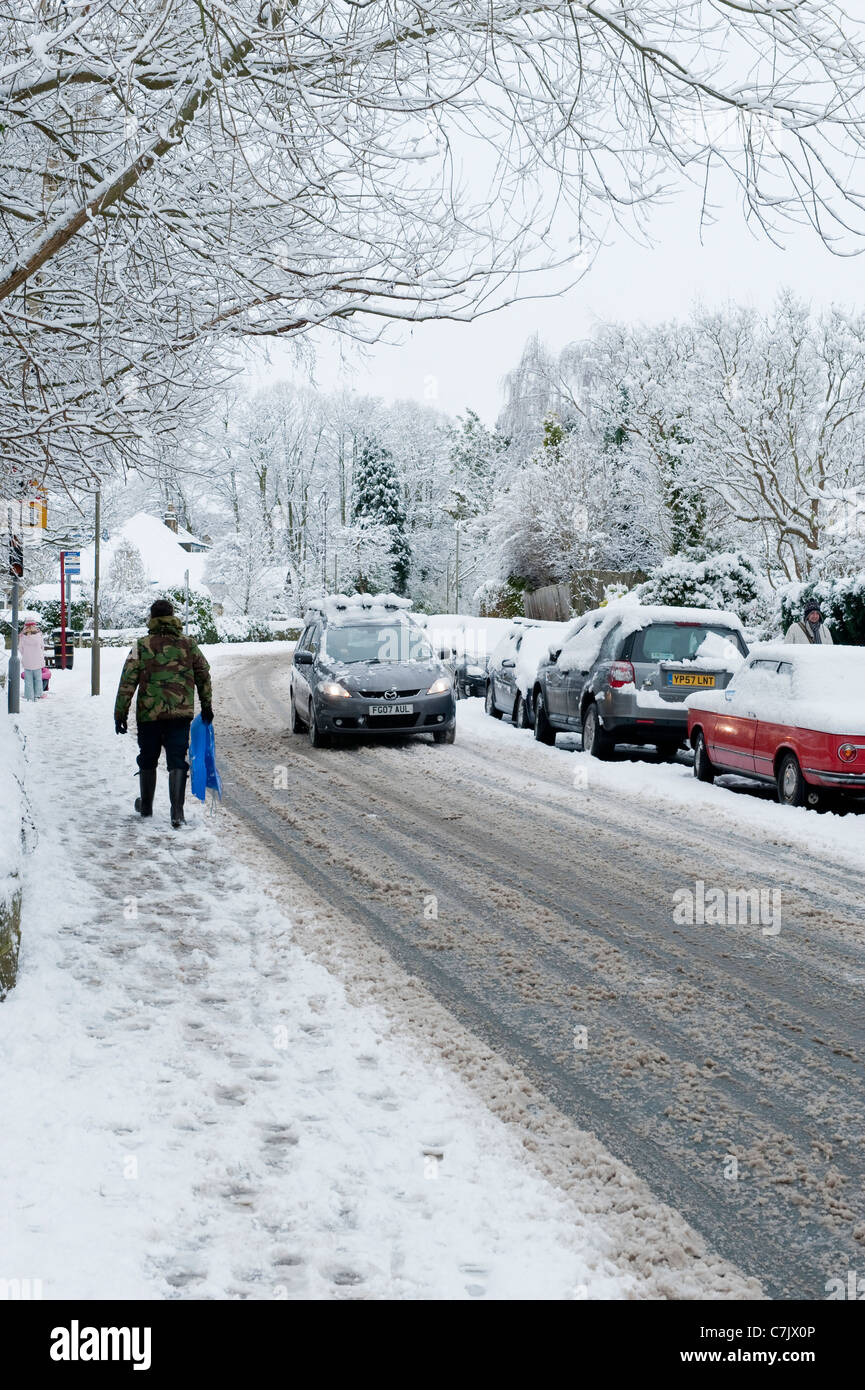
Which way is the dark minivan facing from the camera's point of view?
toward the camera

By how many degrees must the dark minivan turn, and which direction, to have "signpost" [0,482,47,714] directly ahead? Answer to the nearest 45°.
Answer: approximately 135° to its right

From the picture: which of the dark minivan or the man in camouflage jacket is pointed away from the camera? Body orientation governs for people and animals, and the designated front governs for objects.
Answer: the man in camouflage jacket

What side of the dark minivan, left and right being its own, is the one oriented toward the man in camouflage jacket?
front

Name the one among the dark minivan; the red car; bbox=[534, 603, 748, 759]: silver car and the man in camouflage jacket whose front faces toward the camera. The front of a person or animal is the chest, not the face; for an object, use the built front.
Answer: the dark minivan

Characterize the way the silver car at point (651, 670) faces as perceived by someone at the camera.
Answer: facing away from the viewer and to the left of the viewer

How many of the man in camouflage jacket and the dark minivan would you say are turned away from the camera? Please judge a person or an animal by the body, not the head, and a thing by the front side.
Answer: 1

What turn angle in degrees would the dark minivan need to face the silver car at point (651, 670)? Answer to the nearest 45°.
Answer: approximately 45° to its left

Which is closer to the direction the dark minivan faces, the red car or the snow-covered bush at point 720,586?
the red car

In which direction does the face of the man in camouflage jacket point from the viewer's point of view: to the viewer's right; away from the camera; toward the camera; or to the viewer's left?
away from the camera

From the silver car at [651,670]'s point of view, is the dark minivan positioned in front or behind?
in front

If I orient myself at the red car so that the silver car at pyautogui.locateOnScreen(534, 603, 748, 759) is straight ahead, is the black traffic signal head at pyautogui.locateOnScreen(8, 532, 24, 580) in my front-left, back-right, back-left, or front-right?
front-left

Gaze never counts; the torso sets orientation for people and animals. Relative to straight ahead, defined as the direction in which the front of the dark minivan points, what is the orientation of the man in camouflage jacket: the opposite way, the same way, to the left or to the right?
the opposite way

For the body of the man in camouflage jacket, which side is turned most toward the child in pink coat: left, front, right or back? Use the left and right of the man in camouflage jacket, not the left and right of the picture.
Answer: front

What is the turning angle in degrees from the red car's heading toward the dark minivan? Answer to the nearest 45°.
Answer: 0° — it already faces it

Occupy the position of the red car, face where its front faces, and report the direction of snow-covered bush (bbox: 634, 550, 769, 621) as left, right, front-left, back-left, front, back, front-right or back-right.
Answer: front-right

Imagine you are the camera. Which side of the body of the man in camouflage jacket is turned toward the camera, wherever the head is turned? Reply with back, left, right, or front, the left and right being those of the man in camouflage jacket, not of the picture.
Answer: back

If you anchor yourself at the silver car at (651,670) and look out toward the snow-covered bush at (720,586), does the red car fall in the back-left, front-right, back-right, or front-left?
back-right
